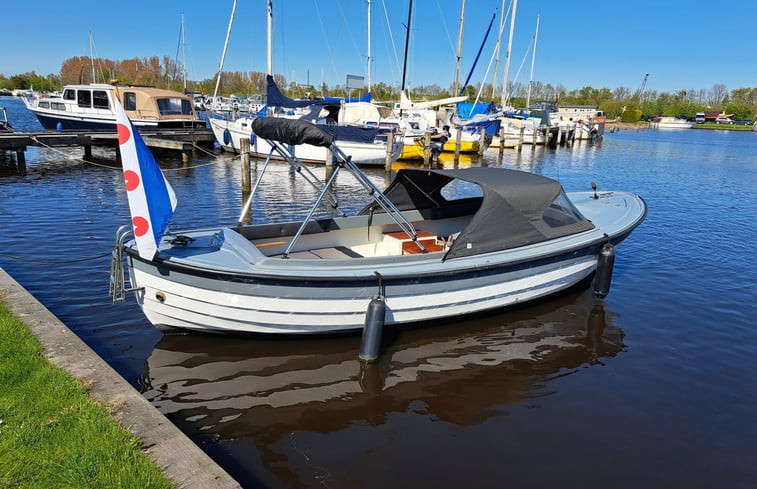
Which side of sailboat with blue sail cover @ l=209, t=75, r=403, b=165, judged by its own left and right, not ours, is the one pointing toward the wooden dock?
front

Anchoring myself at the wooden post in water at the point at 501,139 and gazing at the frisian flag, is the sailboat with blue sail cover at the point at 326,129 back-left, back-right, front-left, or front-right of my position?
front-right

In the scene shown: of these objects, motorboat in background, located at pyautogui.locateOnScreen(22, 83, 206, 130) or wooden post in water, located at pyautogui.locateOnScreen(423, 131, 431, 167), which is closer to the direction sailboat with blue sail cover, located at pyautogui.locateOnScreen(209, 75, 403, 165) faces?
the motorboat in background

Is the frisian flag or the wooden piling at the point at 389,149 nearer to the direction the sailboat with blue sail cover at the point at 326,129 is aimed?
the frisian flag

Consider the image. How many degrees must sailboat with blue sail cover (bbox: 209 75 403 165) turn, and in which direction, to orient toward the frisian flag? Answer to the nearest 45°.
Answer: approximately 90° to its left

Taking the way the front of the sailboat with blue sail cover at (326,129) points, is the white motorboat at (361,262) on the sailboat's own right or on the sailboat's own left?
on the sailboat's own left

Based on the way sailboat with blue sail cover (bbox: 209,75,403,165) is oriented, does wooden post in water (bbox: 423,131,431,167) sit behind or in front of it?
behind

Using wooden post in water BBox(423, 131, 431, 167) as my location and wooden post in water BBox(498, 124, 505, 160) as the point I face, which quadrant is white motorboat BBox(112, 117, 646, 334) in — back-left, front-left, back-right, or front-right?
back-right

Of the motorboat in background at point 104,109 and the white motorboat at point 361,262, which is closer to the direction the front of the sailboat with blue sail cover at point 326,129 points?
the motorboat in background

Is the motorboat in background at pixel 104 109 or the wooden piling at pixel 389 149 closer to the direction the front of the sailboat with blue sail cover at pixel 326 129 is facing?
the motorboat in background

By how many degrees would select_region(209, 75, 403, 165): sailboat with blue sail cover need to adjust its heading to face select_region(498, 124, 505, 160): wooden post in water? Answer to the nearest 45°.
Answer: approximately 135° to its right

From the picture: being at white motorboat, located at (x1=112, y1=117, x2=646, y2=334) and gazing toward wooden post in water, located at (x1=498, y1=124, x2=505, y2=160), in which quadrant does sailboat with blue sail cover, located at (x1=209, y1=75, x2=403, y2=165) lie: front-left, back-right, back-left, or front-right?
front-left

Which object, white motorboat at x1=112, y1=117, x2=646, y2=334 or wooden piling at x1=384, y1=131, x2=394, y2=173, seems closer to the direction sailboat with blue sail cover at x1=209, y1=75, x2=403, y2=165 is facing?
the white motorboat

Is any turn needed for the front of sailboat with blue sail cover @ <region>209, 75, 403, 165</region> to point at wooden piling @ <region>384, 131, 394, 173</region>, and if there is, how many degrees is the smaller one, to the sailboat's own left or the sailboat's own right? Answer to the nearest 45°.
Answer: approximately 135° to the sailboat's own left

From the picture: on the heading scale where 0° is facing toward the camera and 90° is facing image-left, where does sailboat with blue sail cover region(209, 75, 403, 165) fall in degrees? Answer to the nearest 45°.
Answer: approximately 90°

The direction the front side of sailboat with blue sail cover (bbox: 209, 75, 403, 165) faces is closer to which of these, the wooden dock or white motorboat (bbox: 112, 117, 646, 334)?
the wooden dock

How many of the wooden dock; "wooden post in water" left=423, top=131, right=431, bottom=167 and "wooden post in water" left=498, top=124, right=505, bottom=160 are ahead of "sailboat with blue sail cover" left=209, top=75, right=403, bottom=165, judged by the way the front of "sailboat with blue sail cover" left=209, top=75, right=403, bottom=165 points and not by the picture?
1

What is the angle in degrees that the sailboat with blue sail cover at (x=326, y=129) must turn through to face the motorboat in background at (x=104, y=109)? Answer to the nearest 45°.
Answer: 0° — it already faces it
